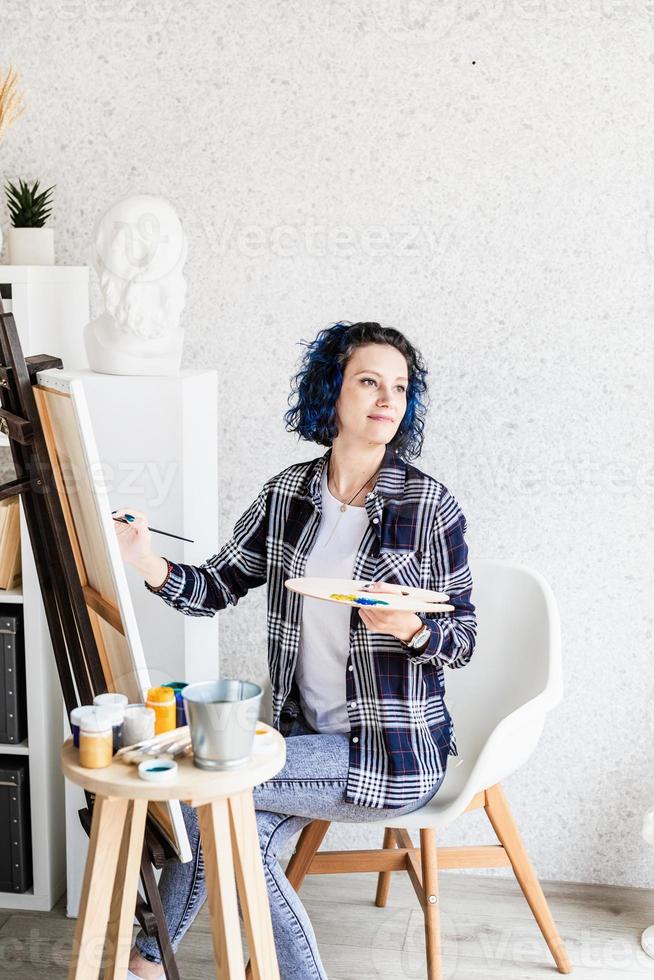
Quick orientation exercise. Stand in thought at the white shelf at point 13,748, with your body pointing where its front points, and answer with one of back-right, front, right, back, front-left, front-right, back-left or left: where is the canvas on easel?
front

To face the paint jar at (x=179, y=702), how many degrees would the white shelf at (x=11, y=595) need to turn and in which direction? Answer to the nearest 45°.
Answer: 0° — it already faces it

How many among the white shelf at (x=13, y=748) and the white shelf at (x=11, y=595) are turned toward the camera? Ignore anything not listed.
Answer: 2

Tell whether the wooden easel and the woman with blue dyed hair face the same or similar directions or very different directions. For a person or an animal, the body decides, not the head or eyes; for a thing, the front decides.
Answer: very different directions

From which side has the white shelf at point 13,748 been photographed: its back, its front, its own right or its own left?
front

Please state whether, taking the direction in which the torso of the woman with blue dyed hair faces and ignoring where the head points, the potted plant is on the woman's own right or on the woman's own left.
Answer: on the woman's own right

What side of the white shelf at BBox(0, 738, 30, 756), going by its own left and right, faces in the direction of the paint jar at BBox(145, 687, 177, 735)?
front

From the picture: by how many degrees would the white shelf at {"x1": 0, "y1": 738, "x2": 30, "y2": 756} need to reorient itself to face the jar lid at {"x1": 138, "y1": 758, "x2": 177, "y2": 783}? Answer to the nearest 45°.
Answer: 0° — it already faces it

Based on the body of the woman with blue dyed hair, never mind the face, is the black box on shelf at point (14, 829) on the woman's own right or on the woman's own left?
on the woman's own right

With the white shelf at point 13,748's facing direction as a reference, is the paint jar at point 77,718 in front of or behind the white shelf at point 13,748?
in front

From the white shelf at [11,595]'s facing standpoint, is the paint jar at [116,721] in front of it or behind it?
in front

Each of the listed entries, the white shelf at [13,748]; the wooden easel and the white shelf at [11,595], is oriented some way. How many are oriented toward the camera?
2

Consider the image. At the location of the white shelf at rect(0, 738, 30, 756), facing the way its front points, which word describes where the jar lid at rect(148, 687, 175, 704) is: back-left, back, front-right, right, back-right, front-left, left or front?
front

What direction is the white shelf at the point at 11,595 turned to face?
toward the camera

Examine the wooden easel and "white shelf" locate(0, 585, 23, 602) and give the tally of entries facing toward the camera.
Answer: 1

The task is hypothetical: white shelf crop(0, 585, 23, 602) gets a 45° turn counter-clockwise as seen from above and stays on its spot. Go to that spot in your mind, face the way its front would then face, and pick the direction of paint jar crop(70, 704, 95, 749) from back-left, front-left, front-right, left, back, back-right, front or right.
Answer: front-right
